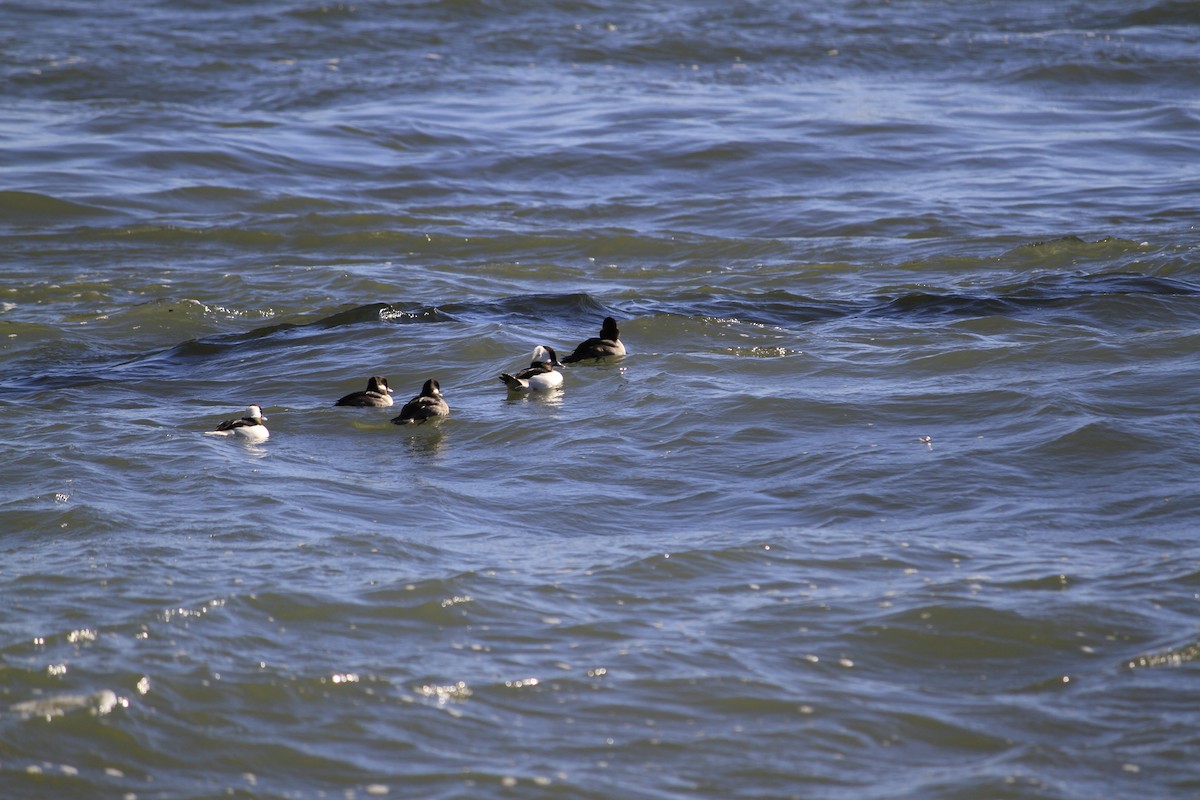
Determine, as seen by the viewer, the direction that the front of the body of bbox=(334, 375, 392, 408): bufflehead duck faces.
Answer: to the viewer's right

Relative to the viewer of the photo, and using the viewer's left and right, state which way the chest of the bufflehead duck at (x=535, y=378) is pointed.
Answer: facing to the right of the viewer

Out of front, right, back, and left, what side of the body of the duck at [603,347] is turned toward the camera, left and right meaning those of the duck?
right

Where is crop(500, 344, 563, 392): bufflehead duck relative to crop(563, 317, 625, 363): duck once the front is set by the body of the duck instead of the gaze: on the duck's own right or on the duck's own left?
on the duck's own right

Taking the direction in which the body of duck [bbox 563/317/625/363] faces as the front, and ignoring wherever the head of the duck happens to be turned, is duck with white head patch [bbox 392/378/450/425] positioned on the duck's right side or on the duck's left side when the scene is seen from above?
on the duck's right side

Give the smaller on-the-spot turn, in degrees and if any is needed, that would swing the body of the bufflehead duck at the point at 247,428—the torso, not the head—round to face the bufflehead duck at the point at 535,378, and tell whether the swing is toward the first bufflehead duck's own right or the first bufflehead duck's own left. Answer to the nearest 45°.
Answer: approximately 45° to the first bufflehead duck's own left

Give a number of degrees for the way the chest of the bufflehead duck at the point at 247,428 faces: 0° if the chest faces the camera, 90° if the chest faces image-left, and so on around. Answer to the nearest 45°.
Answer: approximately 270°

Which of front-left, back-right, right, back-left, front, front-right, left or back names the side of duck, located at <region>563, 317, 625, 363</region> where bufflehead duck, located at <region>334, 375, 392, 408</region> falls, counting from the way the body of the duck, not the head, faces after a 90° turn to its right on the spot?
front-right

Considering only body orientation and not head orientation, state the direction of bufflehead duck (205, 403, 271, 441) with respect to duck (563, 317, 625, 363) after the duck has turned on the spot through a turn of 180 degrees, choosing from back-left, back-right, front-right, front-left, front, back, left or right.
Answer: front-left

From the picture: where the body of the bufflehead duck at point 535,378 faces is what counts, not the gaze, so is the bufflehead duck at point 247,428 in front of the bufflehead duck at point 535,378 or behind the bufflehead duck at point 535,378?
behind
